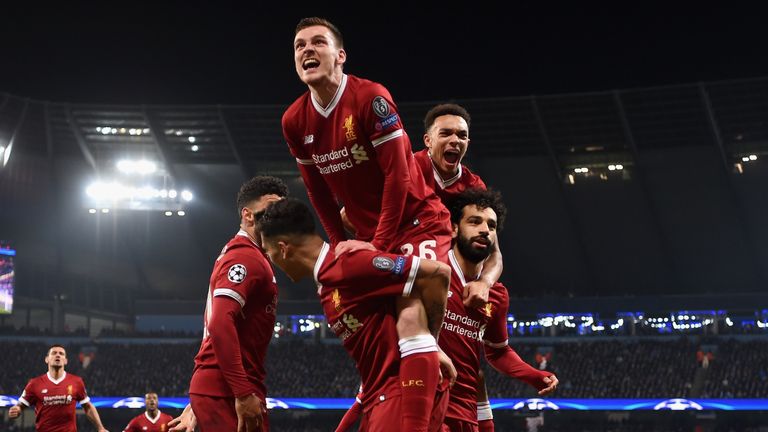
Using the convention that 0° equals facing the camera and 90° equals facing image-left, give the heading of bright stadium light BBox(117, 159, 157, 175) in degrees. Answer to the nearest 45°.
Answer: approximately 0°
